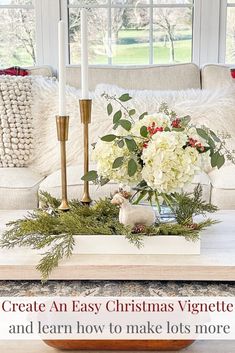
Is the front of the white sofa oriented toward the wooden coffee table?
yes

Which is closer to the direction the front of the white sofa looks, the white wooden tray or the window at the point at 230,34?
the white wooden tray

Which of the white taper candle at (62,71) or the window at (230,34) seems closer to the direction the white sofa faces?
the white taper candle

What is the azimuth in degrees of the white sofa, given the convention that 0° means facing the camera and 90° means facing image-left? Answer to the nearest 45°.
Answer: approximately 0°

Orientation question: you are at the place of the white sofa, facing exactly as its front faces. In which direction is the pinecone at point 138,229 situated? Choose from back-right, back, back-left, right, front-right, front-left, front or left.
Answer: front

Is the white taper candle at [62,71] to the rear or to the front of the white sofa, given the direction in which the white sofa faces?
to the front

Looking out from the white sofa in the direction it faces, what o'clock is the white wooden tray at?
The white wooden tray is roughly at 12 o'clock from the white sofa.

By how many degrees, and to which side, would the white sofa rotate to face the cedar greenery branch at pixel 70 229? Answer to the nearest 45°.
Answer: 0° — it already faces it

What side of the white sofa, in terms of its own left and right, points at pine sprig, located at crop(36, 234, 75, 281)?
front

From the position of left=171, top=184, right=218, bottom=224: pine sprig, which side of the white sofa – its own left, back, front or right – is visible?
front
